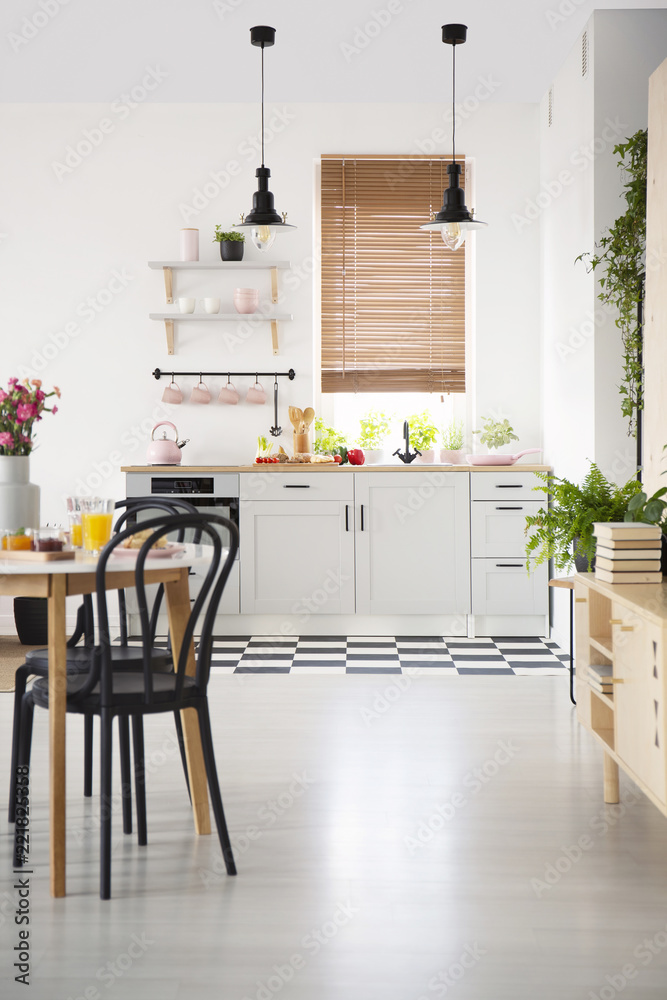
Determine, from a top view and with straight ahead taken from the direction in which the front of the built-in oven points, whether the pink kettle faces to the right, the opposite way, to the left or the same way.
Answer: to the left

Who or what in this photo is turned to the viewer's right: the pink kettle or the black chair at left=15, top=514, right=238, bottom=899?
the pink kettle

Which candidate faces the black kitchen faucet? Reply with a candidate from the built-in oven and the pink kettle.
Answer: the pink kettle

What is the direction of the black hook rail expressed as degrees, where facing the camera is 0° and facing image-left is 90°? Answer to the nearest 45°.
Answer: approximately 0°

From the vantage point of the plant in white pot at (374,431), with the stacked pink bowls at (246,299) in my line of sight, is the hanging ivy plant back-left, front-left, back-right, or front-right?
back-left

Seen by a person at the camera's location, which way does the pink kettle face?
facing to the right of the viewer

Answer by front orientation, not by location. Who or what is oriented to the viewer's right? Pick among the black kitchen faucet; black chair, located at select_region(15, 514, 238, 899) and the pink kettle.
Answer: the pink kettle
